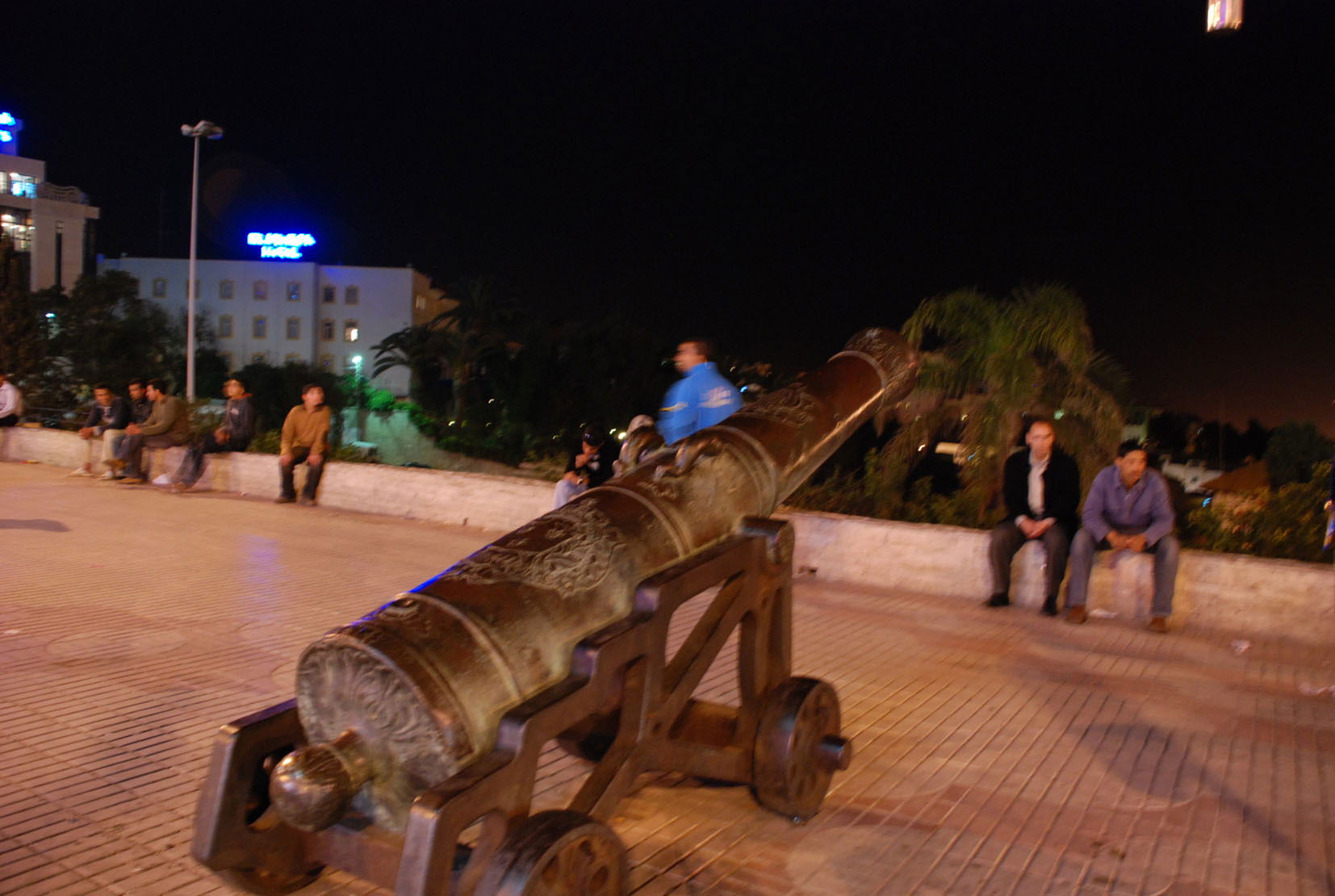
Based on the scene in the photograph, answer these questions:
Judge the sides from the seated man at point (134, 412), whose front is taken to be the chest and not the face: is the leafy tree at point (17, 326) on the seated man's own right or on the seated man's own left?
on the seated man's own right

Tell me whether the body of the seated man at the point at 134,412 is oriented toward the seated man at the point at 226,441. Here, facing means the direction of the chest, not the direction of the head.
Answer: no

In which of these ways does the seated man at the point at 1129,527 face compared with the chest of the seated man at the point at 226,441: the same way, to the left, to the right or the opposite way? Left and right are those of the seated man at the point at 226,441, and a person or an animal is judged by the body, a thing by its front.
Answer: the same way

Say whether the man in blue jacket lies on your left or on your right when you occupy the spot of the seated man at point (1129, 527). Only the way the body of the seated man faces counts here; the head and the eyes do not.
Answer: on your right

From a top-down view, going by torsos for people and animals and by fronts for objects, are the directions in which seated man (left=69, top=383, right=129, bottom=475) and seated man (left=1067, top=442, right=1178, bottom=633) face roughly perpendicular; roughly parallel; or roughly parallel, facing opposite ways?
roughly parallel

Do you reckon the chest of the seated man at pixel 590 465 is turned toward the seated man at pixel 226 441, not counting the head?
no

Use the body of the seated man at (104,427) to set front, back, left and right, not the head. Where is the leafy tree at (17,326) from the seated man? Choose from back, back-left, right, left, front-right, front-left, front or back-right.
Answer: back-right

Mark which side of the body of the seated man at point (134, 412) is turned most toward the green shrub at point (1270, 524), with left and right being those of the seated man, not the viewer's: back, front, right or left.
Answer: left

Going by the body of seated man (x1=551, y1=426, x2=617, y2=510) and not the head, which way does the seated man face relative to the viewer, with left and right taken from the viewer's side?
facing the viewer and to the left of the viewer

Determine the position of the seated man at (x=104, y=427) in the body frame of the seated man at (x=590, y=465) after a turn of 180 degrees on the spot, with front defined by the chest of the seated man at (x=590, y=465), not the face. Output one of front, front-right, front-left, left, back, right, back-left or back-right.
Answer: left

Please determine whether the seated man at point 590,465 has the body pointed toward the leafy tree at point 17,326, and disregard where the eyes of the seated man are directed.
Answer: no

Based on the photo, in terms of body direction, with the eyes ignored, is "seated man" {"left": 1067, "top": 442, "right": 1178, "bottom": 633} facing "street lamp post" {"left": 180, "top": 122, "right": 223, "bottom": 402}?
no

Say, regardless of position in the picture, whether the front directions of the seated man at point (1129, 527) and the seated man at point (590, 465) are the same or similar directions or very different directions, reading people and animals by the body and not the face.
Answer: same or similar directions

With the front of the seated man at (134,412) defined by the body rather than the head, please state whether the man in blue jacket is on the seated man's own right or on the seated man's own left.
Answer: on the seated man's own left

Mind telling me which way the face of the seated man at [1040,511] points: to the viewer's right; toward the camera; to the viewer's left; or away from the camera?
toward the camera

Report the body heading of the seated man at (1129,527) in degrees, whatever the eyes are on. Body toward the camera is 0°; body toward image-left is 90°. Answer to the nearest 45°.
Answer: approximately 0°
